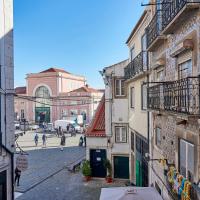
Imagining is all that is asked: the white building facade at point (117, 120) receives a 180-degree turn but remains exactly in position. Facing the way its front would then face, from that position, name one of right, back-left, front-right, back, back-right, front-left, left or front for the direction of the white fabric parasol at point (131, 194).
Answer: back

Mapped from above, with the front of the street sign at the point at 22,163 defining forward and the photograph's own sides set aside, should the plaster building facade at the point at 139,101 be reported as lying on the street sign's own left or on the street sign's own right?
on the street sign's own left

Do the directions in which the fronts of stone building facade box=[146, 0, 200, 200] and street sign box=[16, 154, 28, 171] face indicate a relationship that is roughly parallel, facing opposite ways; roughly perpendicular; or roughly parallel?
roughly perpendicular

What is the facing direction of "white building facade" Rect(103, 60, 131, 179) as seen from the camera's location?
facing the viewer

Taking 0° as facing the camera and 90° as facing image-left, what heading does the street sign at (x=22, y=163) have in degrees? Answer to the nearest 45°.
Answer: approximately 0°

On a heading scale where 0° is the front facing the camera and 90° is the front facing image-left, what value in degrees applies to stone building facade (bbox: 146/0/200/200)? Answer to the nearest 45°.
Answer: approximately 45°

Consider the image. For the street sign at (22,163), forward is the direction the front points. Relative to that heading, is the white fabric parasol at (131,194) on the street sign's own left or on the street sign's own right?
on the street sign's own left

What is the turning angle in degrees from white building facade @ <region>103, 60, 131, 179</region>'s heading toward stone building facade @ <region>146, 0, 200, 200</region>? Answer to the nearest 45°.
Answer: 0° — it already faces it

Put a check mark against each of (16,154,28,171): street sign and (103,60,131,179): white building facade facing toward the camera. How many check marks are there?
2

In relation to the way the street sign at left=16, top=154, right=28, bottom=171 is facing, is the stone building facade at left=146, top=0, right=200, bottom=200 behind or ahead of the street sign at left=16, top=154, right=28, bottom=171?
ahead

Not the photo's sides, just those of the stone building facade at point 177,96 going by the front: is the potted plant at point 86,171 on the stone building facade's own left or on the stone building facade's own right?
on the stone building facade's own right

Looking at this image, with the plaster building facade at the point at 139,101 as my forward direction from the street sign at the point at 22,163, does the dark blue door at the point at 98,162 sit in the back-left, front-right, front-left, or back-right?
front-left

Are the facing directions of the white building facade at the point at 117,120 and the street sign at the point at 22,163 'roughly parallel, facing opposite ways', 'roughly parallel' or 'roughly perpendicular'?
roughly parallel
